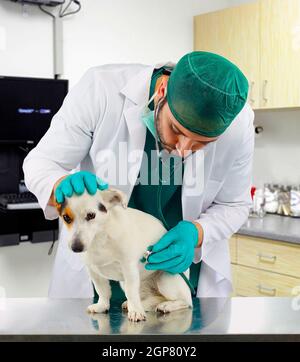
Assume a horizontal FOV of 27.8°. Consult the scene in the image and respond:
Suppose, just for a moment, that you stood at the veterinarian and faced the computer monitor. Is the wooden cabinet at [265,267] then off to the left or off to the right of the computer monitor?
right

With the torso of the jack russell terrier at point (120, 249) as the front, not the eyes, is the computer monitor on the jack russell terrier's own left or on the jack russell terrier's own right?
on the jack russell terrier's own right

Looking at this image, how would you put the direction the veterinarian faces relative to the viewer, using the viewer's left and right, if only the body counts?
facing the viewer

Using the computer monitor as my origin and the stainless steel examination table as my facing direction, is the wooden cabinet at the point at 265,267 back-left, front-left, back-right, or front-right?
front-left

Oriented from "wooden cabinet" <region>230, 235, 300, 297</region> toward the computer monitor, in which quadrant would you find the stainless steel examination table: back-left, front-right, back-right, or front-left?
front-left

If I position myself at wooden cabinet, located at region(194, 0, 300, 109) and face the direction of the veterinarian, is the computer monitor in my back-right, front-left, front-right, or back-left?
front-right

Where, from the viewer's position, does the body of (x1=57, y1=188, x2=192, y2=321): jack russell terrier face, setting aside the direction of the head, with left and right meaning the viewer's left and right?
facing the viewer and to the left of the viewer
